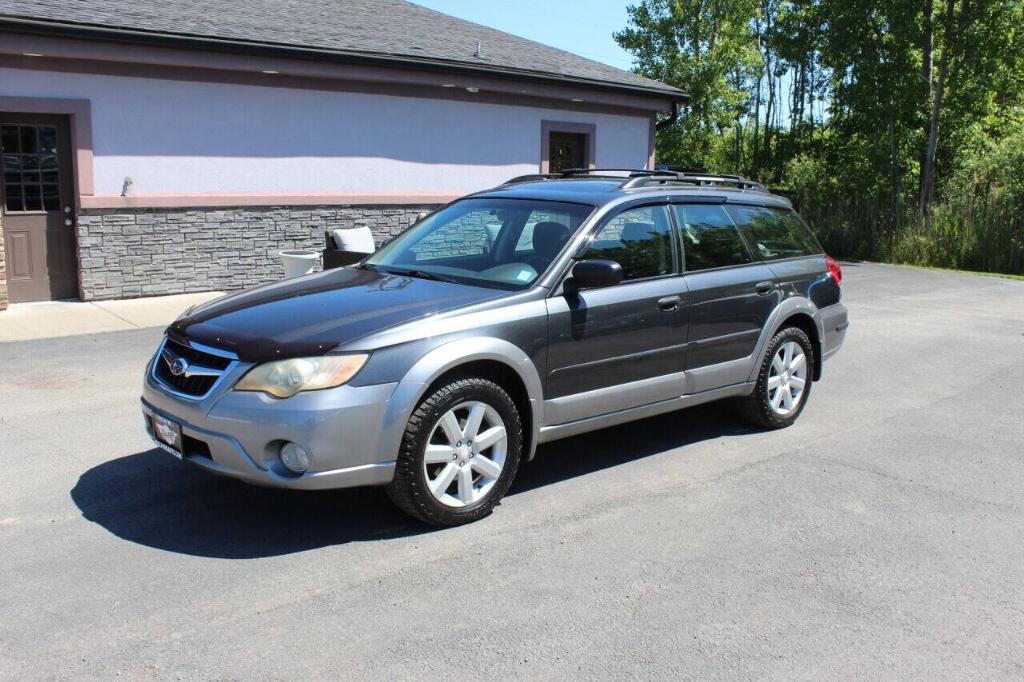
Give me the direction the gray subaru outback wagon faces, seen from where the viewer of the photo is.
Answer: facing the viewer and to the left of the viewer
